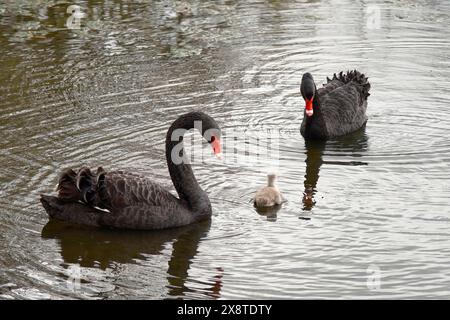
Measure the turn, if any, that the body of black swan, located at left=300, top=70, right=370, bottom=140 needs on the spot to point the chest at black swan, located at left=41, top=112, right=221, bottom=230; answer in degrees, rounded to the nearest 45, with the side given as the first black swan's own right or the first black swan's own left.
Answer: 0° — it already faces it

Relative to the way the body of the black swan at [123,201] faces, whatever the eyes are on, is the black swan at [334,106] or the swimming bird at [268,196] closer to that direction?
the swimming bird

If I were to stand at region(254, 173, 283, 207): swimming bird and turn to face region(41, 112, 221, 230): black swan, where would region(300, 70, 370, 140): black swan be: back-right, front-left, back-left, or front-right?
back-right

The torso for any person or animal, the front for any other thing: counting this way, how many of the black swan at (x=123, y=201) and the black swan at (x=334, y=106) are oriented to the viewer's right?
1

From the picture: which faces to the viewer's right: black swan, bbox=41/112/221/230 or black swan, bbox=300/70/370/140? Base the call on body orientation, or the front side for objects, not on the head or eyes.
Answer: black swan, bbox=41/112/221/230

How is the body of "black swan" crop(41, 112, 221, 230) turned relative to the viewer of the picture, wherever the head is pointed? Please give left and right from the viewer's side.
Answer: facing to the right of the viewer

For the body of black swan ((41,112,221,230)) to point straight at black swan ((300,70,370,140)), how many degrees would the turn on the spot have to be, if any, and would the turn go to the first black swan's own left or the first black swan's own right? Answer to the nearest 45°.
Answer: approximately 45° to the first black swan's own left

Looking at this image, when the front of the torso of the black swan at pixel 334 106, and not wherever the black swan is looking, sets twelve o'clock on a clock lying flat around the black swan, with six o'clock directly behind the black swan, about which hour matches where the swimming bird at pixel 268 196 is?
The swimming bird is roughly at 11 o'clock from the black swan.
